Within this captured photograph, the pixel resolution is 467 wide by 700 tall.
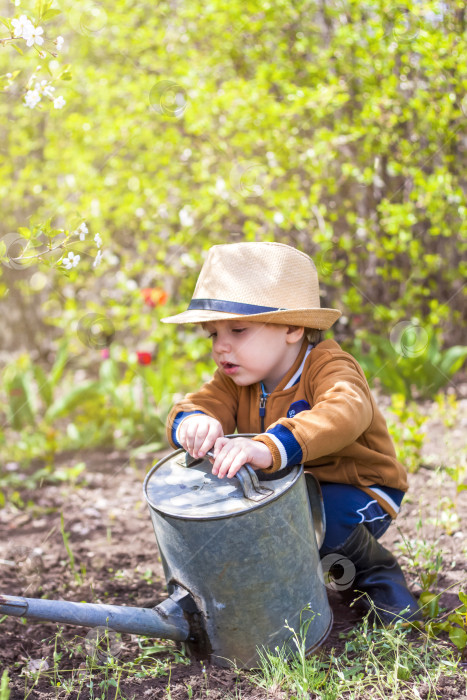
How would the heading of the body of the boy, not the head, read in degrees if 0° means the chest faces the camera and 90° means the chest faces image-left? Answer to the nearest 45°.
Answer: approximately 45°

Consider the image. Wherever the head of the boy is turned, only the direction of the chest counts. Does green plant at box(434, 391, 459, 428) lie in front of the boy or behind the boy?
behind

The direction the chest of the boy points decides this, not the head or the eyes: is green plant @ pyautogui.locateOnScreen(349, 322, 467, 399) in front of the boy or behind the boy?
behind

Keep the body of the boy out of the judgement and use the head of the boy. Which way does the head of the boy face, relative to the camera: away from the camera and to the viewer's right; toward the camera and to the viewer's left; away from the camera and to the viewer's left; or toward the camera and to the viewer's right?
toward the camera and to the viewer's left
